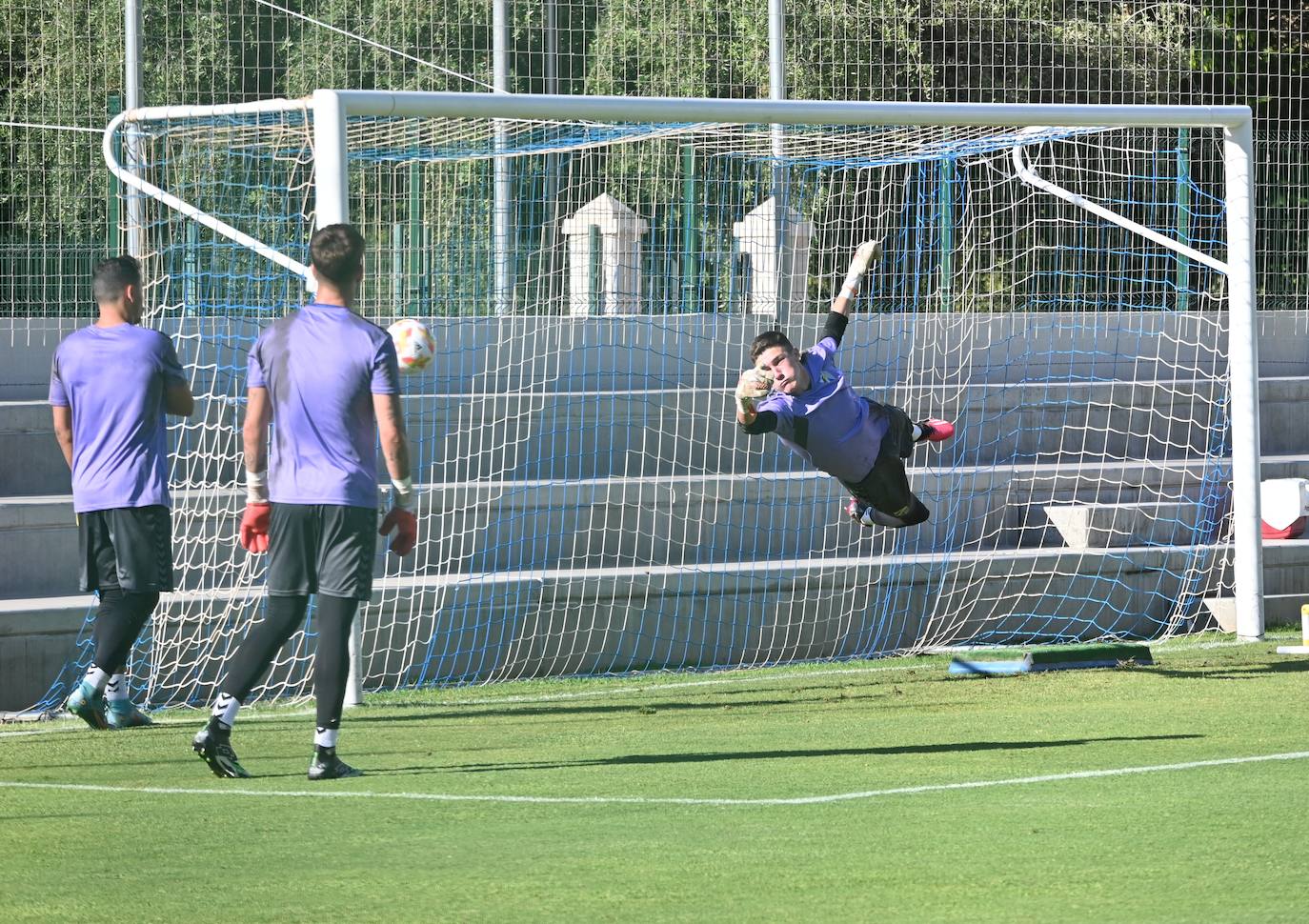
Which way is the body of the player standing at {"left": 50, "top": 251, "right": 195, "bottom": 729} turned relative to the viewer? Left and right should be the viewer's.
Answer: facing away from the viewer and to the right of the viewer

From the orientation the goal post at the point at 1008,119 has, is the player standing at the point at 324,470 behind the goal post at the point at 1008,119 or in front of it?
in front

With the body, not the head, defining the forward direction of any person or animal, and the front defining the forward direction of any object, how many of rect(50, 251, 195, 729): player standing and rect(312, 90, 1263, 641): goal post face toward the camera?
1

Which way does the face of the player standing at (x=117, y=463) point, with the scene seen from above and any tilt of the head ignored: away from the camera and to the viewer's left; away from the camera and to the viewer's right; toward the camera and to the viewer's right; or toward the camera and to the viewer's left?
away from the camera and to the viewer's right

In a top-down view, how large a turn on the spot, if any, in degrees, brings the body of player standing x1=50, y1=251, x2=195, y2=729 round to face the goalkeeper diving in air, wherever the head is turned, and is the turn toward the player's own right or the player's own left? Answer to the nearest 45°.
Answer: approximately 45° to the player's own right

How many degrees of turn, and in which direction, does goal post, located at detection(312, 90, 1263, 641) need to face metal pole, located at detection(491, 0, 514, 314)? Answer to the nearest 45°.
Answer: approximately 135° to its right

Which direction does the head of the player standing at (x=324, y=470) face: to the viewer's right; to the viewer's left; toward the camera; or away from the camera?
away from the camera

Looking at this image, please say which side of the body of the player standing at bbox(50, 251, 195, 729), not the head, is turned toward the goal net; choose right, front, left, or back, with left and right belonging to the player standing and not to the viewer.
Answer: front

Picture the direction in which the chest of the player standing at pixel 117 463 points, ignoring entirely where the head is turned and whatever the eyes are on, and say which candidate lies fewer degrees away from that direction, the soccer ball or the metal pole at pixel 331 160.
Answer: the metal pole

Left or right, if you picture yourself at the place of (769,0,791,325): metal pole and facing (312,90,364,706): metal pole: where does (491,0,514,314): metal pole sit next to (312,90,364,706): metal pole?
right

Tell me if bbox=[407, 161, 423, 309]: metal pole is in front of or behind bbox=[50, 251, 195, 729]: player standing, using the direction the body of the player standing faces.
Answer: in front

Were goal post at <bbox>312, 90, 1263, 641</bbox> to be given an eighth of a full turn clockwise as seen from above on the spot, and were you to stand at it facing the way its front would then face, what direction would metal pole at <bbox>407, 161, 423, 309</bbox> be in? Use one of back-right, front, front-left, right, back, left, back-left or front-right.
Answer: right

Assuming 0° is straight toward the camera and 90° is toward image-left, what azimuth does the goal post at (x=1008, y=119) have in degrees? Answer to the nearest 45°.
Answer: approximately 0°

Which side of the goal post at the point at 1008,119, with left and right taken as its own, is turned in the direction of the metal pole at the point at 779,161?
back

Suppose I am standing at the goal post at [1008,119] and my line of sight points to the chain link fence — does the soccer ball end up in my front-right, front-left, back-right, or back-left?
back-left

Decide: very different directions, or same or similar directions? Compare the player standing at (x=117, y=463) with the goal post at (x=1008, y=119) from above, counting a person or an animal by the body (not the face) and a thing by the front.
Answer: very different directions
